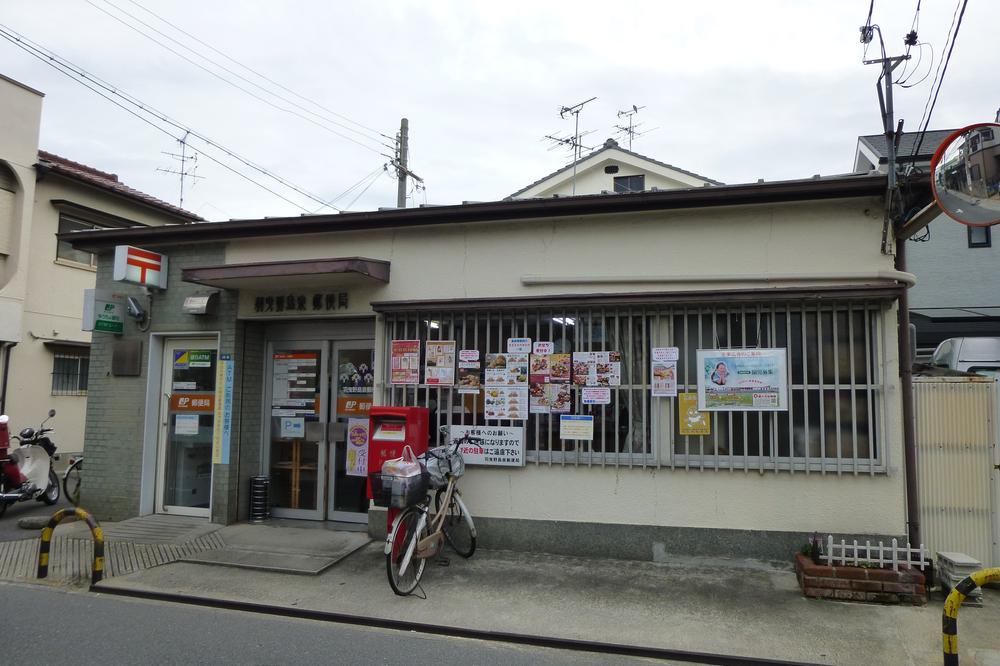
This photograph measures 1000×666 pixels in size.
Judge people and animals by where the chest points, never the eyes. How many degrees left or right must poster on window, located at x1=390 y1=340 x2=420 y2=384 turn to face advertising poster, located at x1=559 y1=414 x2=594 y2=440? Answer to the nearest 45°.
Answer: approximately 45° to its left

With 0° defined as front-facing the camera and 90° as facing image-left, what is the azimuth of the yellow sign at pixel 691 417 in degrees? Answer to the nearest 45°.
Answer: approximately 0°

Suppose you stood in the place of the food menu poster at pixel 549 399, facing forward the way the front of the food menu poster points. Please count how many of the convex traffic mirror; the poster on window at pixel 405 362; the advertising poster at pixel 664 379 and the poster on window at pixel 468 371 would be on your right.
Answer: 2

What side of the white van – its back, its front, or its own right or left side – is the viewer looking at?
left

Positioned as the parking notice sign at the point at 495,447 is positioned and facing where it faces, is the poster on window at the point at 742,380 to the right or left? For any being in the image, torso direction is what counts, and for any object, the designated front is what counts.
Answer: on its left

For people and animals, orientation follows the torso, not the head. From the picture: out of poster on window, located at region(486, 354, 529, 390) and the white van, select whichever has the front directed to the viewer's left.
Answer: the white van

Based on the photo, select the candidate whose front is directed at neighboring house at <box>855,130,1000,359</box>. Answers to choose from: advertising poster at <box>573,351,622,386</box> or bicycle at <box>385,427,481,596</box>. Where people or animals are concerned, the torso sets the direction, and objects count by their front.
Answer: the bicycle

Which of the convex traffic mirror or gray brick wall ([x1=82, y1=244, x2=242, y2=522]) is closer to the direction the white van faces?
the gray brick wall
